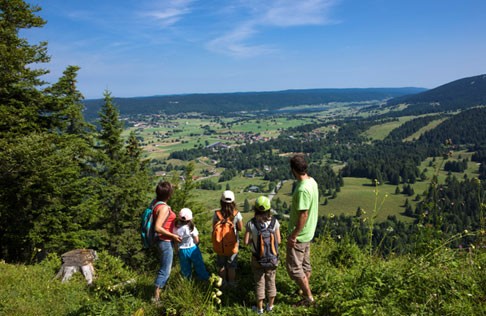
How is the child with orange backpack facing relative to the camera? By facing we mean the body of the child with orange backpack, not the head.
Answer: away from the camera

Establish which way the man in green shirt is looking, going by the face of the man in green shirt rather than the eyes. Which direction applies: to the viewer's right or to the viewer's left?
to the viewer's left

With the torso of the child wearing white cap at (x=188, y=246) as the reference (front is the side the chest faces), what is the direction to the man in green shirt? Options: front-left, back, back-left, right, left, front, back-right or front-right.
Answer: back-right

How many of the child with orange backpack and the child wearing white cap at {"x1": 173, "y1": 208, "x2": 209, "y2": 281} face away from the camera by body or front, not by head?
2

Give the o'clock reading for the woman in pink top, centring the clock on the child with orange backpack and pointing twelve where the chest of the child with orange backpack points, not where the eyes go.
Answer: The woman in pink top is roughly at 9 o'clock from the child with orange backpack.

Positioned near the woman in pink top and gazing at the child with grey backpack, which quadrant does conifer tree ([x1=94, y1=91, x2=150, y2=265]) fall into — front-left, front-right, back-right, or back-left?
back-left

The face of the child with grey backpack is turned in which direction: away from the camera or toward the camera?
away from the camera

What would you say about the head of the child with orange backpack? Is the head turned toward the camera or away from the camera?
away from the camera

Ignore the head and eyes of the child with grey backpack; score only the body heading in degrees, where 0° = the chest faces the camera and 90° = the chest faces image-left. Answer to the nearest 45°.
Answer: approximately 180°

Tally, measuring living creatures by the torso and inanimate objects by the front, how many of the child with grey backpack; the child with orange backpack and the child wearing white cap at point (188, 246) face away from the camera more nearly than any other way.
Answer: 3

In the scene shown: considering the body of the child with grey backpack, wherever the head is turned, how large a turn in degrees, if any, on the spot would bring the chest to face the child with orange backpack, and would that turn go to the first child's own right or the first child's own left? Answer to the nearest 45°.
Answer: approximately 45° to the first child's own left

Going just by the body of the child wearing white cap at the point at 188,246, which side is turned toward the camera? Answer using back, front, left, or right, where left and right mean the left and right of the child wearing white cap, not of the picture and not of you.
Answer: back
